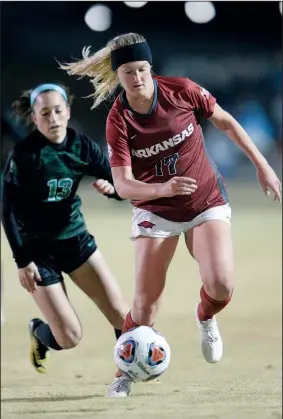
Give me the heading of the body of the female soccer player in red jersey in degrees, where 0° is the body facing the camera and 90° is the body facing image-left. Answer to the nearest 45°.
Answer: approximately 0°

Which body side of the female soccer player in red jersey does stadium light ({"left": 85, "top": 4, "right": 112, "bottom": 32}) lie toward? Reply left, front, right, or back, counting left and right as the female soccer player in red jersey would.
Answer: back

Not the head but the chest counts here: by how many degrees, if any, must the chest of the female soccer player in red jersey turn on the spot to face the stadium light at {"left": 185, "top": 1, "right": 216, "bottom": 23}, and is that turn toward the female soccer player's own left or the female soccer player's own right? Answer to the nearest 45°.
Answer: approximately 180°
